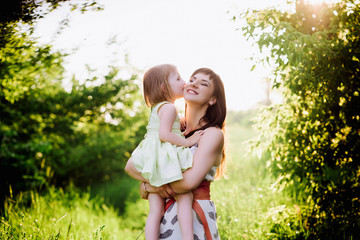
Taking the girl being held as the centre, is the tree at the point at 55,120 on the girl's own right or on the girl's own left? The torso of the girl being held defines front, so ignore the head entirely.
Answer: on the girl's own left

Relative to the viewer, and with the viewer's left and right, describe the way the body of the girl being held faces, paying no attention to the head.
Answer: facing to the right of the viewer
